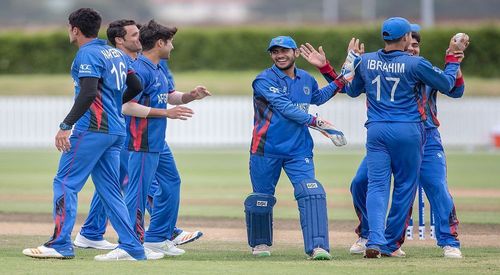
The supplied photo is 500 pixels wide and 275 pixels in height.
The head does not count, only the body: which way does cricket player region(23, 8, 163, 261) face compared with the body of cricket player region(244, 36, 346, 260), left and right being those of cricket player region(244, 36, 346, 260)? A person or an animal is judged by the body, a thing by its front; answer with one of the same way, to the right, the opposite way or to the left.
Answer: the opposite way

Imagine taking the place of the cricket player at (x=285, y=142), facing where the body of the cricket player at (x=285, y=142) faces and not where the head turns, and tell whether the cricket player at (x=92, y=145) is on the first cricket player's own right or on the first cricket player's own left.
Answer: on the first cricket player's own right

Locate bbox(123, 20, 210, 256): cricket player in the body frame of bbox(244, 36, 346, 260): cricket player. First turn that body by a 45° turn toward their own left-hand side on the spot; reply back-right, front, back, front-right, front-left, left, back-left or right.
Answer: back

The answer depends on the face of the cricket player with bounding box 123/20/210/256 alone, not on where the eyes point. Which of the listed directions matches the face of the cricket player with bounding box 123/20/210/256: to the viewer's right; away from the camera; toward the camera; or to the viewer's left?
to the viewer's right

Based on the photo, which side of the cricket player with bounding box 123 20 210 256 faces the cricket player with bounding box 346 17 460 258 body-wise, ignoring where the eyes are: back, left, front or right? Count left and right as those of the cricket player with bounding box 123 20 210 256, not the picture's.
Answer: front

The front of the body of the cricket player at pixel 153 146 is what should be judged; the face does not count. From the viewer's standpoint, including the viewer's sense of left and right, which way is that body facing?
facing to the right of the viewer

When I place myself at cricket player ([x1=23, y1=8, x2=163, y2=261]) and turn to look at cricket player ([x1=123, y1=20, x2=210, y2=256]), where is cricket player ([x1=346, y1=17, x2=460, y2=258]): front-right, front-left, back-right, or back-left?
front-right

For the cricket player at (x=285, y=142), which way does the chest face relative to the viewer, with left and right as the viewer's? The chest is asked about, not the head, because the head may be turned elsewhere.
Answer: facing the viewer and to the right of the viewer

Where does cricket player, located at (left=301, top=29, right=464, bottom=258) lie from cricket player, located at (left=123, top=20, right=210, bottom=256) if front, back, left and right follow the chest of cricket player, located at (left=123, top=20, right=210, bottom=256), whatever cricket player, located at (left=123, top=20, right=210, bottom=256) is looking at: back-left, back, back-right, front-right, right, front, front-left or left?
front

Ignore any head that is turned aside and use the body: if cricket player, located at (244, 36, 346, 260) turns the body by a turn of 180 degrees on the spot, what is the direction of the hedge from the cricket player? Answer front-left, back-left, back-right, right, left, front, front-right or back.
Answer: front-right

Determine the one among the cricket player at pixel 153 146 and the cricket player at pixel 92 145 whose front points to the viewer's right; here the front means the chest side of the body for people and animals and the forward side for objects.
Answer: the cricket player at pixel 153 146

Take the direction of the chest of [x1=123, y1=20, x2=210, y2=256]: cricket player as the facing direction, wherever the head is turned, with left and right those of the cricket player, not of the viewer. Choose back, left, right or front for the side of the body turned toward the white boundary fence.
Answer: left
